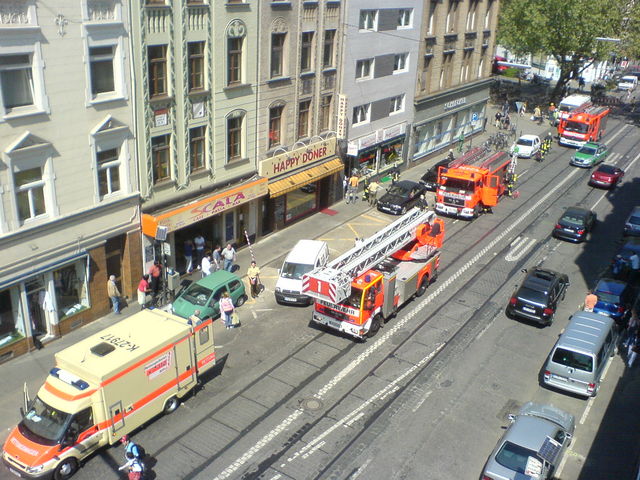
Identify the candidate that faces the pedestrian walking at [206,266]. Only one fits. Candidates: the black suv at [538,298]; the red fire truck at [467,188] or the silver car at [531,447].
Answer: the red fire truck

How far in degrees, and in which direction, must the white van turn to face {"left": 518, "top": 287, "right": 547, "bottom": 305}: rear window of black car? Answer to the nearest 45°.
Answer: approximately 135° to its left

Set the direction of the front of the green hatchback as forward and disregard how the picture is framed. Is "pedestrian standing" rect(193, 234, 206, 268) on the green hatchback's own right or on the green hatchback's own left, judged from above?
on the green hatchback's own right

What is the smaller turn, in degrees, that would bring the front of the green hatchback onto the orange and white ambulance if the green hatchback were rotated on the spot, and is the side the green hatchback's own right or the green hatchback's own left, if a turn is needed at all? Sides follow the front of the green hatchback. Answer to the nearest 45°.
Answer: approximately 45° to the green hatchback's own left

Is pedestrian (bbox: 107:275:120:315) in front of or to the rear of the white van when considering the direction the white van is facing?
in front

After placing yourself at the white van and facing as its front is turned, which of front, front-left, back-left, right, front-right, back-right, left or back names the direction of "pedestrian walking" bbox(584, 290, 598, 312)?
back-left

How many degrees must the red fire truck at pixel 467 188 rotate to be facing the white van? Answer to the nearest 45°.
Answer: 0° — it already faces it

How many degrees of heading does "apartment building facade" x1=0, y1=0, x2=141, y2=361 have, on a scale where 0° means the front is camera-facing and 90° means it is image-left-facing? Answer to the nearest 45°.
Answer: approximately 315°

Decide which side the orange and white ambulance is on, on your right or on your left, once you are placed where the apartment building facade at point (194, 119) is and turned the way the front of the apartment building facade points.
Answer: on your right

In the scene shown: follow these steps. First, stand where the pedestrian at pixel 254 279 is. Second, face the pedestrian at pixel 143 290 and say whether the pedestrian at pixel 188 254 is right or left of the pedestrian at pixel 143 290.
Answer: right

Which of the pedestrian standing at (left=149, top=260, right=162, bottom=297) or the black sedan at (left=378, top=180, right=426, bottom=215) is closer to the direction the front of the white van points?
the pedestrian standing
